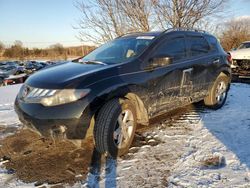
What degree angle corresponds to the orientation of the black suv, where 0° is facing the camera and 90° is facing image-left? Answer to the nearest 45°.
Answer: approximately 45°

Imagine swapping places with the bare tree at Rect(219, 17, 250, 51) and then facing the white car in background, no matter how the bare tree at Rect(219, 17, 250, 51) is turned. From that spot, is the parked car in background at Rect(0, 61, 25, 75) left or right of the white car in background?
right

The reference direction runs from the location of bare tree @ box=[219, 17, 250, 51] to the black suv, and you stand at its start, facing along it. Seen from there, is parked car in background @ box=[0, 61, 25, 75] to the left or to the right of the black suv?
right

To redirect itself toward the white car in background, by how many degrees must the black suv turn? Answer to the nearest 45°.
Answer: approximately 180°
